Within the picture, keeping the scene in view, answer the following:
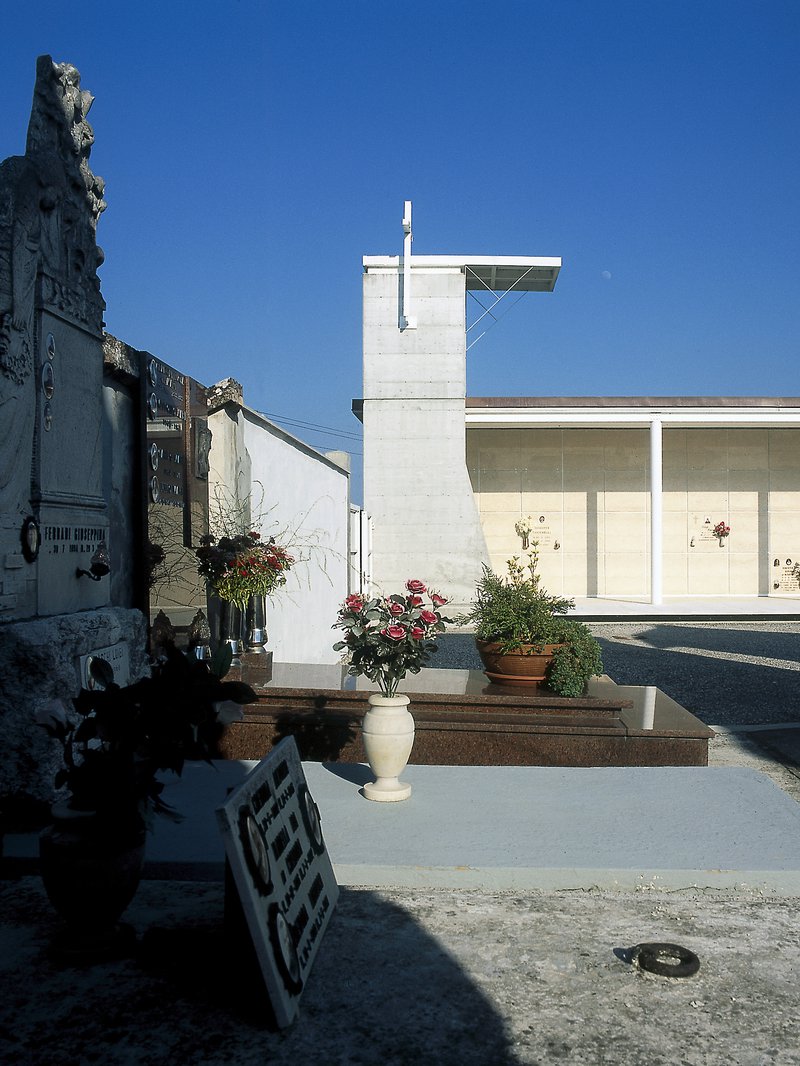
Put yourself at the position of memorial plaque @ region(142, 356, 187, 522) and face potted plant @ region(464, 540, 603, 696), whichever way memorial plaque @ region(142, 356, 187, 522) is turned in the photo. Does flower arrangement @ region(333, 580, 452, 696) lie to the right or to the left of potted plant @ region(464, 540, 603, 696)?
right

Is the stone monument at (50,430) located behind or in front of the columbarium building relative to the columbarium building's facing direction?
in front

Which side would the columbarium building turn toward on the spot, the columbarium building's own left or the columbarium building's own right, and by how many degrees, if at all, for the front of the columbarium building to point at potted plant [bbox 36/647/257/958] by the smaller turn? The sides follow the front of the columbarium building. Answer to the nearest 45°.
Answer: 0° — it already faces it

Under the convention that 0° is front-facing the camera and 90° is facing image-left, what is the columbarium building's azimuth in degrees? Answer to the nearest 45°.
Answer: approximately 0°

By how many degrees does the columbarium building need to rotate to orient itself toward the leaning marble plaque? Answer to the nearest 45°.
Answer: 0° — it already faces it

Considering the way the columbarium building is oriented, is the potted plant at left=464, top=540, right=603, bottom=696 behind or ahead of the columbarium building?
ahead

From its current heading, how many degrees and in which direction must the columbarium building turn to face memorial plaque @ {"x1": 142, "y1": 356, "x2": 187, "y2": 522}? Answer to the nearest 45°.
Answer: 0° — it already faces it

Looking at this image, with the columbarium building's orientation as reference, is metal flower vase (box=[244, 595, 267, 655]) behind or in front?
in front

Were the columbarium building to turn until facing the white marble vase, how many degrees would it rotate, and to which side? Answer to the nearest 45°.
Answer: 0° — it already faces it

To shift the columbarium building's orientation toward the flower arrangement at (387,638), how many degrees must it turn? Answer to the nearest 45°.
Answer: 0° — it already faces it

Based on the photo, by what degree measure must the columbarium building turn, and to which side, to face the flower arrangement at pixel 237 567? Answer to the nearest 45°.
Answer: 0° — it already faces it

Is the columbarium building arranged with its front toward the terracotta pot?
yes
